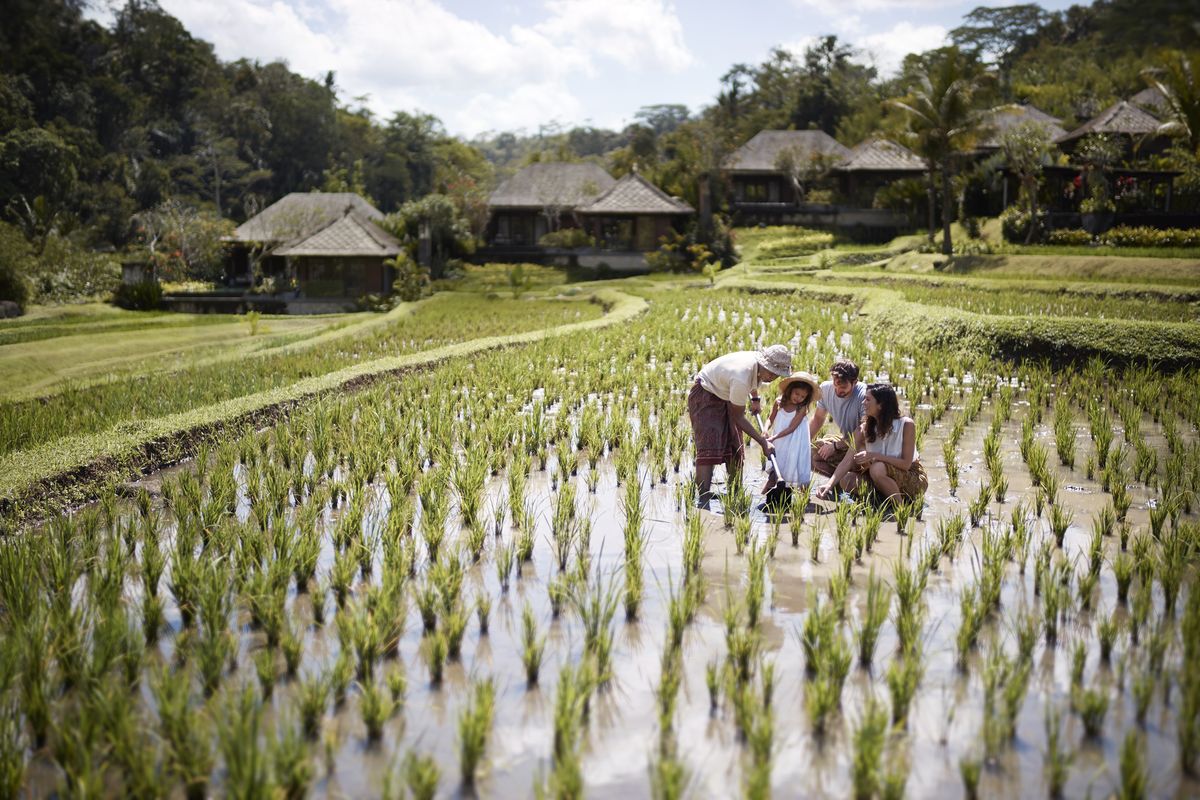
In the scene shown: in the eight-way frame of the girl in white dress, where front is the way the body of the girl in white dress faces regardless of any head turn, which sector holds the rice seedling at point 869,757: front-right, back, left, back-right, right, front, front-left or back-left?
front-left

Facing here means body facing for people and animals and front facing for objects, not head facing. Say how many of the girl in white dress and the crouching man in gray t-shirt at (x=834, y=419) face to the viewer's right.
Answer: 0

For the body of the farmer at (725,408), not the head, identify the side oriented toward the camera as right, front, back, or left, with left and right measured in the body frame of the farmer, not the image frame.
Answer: right

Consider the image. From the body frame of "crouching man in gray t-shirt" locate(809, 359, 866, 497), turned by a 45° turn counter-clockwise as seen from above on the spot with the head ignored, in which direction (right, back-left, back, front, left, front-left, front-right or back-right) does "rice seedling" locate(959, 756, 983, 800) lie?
front

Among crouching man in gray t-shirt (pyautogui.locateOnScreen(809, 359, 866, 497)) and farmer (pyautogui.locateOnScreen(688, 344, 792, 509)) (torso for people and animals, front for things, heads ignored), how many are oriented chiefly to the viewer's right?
1

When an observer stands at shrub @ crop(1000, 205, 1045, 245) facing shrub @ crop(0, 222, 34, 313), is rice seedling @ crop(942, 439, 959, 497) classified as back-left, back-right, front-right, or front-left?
front-left

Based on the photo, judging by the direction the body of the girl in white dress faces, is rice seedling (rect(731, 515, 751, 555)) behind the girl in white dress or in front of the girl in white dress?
in front

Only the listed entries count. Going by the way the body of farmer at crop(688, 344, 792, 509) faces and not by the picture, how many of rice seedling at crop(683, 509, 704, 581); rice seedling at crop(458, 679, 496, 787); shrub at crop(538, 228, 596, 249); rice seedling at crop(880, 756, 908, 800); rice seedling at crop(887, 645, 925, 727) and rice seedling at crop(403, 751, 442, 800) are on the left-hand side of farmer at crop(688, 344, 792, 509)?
1

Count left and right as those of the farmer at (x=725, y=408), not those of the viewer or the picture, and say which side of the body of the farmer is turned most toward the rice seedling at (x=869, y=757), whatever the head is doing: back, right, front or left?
right

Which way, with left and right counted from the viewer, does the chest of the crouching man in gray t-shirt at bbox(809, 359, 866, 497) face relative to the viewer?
facing the viewer and to the left of the viewer

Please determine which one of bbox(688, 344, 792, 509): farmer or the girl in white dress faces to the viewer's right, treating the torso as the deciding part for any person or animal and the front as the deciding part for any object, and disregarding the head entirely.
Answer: the farmer

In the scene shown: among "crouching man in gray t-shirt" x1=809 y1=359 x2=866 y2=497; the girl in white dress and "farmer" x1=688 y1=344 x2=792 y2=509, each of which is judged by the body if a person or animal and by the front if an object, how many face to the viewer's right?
1

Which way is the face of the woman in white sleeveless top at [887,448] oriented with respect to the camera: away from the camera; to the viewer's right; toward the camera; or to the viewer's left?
to the viewer's left

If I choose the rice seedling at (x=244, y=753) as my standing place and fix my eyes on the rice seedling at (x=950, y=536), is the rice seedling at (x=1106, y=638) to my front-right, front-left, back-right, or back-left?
front-right

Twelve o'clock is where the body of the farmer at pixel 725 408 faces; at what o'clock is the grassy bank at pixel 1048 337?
The grassy bank is roughly at 10 o'clock from the farmer.

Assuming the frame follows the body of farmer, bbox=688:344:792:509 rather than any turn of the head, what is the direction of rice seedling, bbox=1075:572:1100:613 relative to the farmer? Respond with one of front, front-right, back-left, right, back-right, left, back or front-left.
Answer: front-right

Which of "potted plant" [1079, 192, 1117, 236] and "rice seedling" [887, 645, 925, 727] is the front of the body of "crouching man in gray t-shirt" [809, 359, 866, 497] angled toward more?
the rice seedling

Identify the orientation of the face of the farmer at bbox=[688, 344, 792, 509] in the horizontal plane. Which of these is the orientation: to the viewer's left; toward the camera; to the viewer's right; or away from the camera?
to the viewer's right
